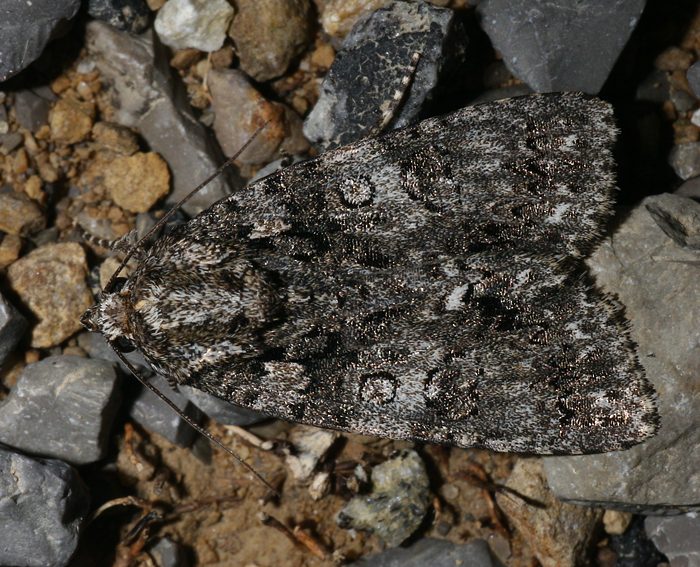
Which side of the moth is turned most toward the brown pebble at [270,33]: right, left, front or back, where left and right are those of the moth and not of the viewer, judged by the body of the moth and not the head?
right

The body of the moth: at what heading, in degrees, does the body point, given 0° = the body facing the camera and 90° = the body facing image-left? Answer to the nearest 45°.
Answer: approximately 90°

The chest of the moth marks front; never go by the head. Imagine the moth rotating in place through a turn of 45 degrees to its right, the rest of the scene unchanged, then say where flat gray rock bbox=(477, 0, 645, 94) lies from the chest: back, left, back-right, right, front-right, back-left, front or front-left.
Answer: right

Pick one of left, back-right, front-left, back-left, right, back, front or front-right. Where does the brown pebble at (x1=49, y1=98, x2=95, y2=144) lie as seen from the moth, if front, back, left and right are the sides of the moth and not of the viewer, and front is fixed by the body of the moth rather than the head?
front-right

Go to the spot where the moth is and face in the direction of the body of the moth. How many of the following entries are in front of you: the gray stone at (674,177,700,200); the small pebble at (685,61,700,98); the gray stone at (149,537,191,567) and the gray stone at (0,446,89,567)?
2

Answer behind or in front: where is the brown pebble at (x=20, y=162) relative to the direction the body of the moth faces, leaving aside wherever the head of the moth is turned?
in front

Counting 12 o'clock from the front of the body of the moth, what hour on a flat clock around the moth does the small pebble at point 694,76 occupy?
The small pebble is roughly at 5 o'clock from the moth.

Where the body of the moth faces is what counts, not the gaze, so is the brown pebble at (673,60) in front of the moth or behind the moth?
behind

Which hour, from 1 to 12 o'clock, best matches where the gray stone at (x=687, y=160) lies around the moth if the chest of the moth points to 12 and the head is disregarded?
The gray stone is roughly at 5 o'clock from the moth.

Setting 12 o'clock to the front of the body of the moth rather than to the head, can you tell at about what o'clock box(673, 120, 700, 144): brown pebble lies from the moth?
The brown pebble is roughly at 5 o'clock from the moth.

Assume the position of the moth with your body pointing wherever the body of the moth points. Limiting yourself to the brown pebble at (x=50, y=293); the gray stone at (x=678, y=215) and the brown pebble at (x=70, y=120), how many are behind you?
1

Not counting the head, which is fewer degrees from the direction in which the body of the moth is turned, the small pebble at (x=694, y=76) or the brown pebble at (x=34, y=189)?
the brown pebble

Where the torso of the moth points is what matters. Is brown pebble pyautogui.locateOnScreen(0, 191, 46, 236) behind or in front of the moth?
in front

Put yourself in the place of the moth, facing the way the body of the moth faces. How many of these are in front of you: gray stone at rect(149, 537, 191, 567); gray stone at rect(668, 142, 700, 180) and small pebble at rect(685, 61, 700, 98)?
1
